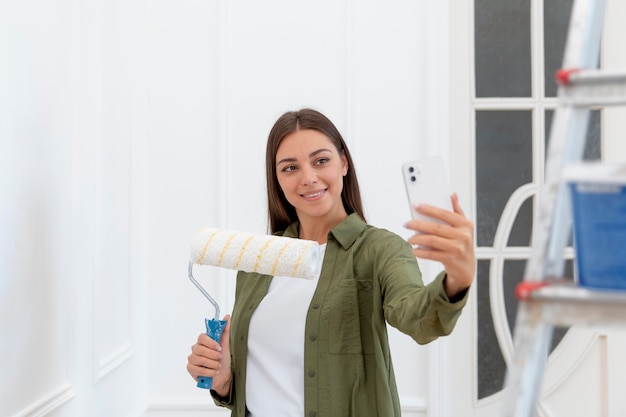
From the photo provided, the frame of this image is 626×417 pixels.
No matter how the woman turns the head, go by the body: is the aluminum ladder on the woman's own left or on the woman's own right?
on the woman's own left

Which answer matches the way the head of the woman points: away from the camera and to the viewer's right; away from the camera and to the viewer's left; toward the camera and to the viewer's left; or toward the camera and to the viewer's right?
toward the camera and to the viewer's right

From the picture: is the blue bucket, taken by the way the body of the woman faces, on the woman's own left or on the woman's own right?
on the woman's own left
